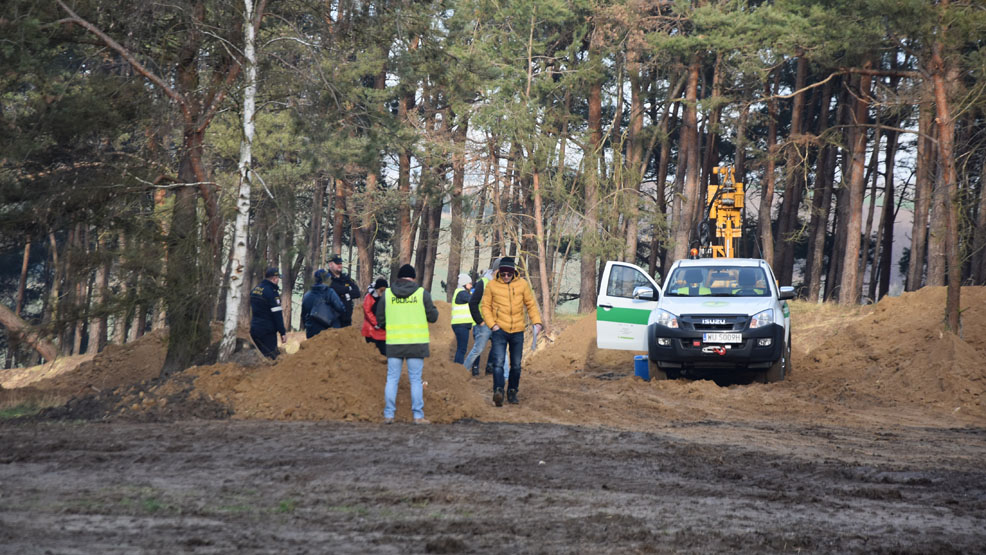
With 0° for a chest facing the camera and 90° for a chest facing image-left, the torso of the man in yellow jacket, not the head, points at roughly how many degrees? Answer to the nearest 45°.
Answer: approximately 0°

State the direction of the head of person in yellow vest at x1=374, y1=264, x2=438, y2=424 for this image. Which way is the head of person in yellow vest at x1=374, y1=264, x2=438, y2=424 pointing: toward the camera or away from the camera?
away from the camera

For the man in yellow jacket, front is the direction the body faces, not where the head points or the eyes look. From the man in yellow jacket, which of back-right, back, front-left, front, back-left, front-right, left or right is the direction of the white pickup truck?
back-left

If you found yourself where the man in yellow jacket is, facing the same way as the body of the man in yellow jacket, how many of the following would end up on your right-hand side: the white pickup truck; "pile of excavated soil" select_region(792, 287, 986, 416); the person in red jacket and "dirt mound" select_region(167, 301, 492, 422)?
2

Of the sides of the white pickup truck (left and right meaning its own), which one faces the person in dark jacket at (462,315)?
right

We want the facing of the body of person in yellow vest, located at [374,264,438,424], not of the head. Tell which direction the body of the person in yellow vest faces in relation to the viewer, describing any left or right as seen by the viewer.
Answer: facing away from the viewer

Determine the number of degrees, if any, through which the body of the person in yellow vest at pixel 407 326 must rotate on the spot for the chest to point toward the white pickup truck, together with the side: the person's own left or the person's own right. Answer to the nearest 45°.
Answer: approximately 45° to the person's own right

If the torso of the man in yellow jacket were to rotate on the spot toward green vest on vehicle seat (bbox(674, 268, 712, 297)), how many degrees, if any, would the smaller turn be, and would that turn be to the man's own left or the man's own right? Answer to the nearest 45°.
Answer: approximately 135° to the man's own left

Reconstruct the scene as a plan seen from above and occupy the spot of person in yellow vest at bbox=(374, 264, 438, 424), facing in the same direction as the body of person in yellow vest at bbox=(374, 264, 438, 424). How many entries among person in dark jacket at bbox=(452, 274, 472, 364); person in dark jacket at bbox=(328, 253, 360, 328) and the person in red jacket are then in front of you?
3

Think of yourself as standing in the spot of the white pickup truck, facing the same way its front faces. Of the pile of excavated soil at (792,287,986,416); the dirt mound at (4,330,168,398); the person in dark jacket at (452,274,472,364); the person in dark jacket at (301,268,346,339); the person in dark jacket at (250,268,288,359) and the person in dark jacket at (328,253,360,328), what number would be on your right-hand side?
5

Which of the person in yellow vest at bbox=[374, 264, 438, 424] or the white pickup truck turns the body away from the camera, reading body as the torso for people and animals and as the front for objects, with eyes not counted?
the person in yellow vest

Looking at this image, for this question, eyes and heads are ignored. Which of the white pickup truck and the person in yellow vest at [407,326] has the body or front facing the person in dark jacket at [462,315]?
the person in yellow vest

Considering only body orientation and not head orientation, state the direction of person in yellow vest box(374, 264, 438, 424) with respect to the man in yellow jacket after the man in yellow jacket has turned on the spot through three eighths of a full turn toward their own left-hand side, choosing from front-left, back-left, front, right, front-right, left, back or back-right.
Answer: back

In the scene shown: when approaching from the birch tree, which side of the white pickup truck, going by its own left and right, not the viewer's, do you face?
right

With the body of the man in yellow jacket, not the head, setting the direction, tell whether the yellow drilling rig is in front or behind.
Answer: behind
